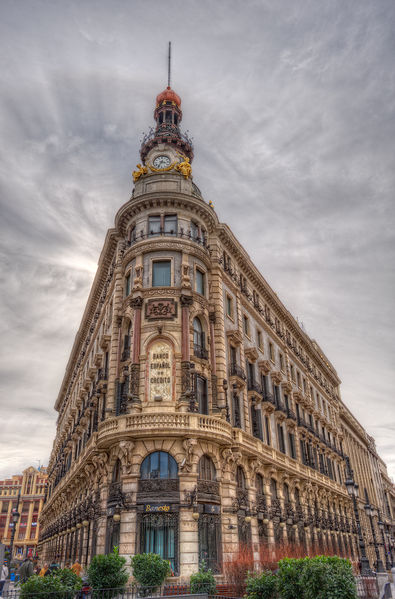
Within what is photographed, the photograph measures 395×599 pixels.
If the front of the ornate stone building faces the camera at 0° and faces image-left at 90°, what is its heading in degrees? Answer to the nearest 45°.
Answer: approximately 0°

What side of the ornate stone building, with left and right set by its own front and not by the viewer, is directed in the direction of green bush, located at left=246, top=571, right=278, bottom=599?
front
